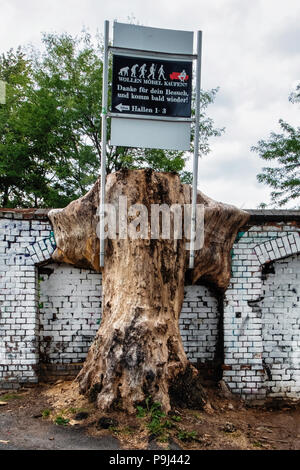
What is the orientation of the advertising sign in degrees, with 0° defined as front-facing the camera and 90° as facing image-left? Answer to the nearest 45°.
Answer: approximately 0°

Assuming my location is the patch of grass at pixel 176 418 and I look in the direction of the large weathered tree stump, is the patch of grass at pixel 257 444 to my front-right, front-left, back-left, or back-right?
back-right
